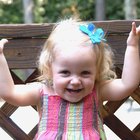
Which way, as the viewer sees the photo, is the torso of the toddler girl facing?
toward the camera

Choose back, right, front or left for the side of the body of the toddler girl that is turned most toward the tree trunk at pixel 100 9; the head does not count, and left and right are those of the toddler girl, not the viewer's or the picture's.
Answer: back

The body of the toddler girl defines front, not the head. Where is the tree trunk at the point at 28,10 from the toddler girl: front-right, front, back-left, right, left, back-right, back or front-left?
back

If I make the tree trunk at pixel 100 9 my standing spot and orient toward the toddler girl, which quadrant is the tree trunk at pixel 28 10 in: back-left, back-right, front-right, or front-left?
front-right
